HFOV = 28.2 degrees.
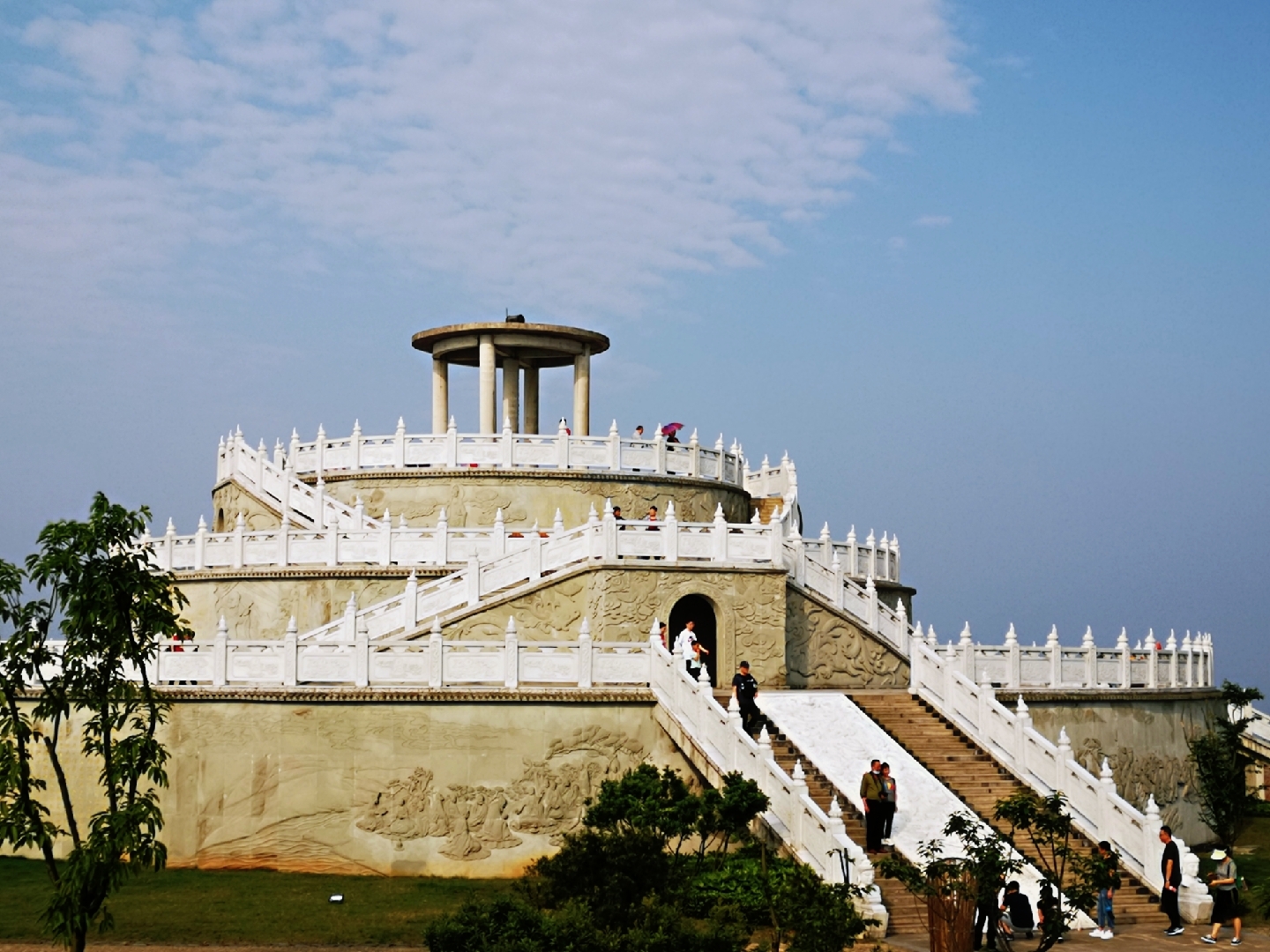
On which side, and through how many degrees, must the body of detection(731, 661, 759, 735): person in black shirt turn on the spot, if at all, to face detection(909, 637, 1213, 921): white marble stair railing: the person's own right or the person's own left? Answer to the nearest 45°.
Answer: approximately 45° to the person's own left

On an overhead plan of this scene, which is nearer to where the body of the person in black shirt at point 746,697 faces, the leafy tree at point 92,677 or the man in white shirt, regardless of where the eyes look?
the leafy tree

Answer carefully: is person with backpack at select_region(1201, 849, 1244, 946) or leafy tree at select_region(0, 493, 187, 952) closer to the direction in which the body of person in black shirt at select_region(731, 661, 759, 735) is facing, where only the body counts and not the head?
the person with backpack

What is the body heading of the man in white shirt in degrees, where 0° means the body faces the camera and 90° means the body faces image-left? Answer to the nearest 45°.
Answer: approximately 315°

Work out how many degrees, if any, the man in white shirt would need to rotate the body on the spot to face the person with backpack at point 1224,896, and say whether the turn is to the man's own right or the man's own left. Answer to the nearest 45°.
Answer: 0° — they already face them
